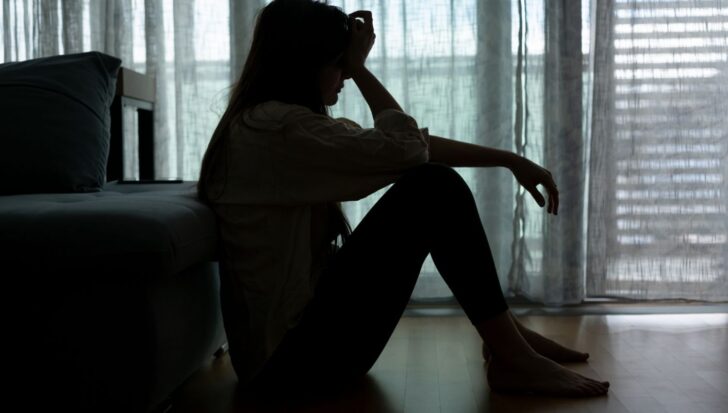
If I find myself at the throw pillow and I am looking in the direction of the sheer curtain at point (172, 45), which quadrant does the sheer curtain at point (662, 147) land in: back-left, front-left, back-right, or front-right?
front-right

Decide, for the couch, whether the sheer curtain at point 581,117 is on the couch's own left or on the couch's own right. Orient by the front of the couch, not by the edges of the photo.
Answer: on the couch's own left

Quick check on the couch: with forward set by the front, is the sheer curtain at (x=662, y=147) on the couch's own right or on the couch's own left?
on the couch's own left

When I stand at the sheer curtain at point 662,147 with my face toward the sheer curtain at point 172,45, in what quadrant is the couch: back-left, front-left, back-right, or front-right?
front-left
